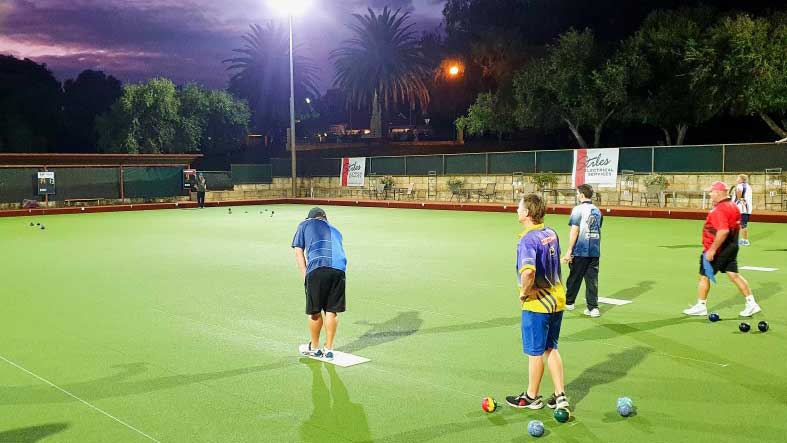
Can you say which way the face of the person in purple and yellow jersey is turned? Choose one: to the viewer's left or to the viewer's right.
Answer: to the viewer's left

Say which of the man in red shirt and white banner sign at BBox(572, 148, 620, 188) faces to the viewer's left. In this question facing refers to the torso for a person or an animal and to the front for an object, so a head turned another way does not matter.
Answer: the man in red shirt

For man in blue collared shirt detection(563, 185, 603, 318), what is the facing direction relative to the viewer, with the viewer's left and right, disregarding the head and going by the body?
facing away from the viewer and to the left of the viewer

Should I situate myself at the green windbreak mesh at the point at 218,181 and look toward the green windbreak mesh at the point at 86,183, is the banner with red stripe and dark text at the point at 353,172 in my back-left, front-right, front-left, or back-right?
back-left

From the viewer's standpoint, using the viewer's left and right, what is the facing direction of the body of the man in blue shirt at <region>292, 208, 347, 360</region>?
facing away from the viewer and to the left of the viewer

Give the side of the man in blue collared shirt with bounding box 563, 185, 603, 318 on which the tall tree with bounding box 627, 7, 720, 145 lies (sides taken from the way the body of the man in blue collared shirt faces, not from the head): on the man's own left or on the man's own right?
on the man's own right

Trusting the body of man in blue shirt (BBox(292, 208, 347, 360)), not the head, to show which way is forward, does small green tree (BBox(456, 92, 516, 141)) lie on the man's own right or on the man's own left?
on the man's own right

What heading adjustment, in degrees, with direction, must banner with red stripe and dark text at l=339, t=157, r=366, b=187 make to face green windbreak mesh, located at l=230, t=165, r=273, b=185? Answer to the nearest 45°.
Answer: approximately 90° to its right

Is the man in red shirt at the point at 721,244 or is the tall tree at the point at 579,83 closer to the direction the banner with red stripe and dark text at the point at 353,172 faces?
the man in red shirt

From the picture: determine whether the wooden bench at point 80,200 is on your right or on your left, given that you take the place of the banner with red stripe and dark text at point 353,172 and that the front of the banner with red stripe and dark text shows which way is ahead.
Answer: on your right

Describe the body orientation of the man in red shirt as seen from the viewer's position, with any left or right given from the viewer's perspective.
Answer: facing to the left of the viewer
